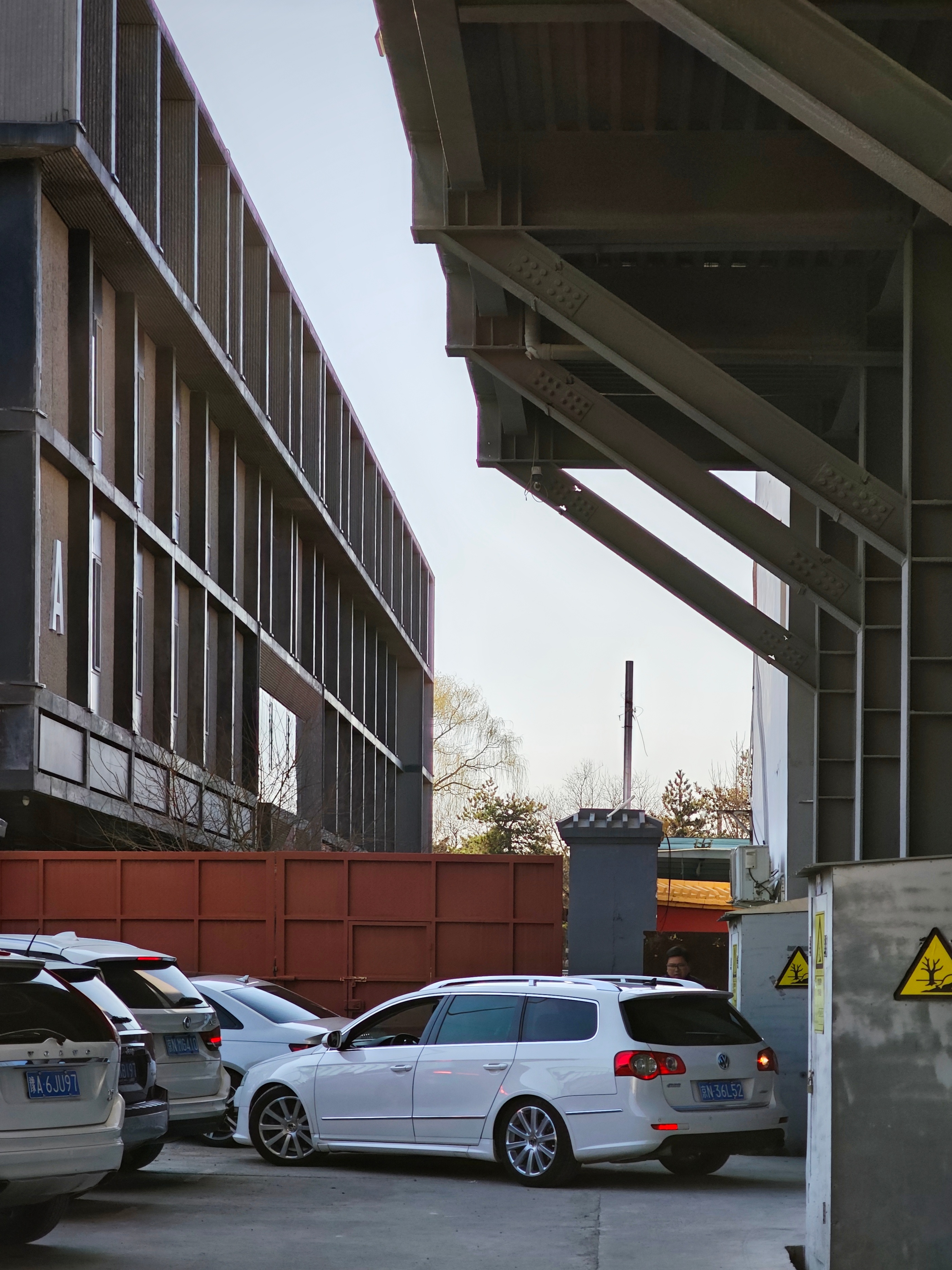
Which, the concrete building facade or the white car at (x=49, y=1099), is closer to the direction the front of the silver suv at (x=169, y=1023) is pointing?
the concrete building facade

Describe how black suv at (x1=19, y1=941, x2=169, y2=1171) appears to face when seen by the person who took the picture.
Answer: facing away from the viewer and to the left of the viewer

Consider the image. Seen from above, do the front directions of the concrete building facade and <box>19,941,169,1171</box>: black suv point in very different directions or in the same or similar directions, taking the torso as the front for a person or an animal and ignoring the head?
very different directions

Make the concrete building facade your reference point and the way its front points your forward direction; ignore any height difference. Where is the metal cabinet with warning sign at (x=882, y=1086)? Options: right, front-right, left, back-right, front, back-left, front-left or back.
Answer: front-right

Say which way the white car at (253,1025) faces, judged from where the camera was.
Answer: facing away from the viewer and to the left of the viewer

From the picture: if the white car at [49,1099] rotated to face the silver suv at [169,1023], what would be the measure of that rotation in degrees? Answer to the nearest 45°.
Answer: approximately 45° to its right

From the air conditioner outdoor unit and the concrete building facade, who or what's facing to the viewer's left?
the air conditioner outdoor unit
